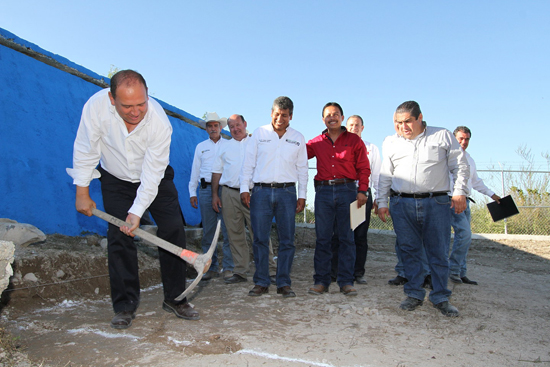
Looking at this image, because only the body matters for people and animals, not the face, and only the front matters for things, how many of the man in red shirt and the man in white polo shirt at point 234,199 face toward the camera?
2

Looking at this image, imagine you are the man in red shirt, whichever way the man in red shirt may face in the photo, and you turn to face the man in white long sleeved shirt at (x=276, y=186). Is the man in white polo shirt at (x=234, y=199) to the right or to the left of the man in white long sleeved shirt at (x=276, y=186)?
right

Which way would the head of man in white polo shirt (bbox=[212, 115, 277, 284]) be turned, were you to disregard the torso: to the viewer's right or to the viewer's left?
to the viewer's left

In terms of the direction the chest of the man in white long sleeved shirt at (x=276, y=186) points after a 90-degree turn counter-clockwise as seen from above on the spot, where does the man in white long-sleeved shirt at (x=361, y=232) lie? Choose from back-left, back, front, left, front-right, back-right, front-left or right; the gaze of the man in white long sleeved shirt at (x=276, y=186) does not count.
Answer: front-left

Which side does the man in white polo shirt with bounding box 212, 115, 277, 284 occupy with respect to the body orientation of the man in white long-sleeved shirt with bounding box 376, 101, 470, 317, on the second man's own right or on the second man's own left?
on the second man's own right

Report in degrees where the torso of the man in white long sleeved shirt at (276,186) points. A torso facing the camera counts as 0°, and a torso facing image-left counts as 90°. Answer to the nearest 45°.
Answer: approximately 0°

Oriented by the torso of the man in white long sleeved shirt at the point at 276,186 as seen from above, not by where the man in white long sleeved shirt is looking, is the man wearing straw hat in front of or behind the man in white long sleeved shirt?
behind

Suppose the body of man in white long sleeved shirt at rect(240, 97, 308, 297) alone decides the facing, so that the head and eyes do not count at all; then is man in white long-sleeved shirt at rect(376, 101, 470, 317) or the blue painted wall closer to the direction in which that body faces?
the man in white long-sleeved shirt
